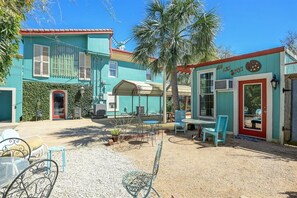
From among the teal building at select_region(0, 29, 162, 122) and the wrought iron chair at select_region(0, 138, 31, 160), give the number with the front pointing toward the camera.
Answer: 2

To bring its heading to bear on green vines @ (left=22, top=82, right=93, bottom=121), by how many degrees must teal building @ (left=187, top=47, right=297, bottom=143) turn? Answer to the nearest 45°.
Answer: approximately 45° to its right

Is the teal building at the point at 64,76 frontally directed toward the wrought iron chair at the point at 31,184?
yes

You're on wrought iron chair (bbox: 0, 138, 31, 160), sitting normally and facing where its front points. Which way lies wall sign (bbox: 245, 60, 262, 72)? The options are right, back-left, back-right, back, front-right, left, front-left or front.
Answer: left

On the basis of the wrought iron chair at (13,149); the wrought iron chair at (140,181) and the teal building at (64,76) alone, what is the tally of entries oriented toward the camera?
2

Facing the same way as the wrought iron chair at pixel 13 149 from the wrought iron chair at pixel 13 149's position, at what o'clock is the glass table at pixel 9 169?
The glass table is roughly at 12 o'clock from the wrought iron chair.

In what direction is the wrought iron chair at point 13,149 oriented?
toward the camera

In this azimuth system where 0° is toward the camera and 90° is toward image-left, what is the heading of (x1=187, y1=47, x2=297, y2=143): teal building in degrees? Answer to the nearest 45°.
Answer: approximately 45°

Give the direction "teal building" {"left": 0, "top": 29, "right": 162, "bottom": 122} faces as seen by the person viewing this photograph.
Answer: facing the viewer
